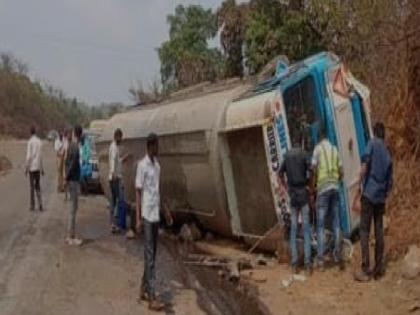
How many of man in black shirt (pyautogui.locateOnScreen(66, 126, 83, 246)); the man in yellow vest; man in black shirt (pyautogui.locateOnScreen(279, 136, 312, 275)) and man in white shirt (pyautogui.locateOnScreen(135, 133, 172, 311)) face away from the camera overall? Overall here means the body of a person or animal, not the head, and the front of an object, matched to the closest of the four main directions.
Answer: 2

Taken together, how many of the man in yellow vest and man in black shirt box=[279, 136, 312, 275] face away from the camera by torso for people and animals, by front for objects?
2

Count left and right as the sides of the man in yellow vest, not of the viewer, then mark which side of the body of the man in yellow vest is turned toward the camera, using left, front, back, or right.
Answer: back

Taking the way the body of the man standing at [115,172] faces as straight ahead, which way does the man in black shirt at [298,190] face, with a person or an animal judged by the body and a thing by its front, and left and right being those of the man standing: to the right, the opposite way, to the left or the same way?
to the left

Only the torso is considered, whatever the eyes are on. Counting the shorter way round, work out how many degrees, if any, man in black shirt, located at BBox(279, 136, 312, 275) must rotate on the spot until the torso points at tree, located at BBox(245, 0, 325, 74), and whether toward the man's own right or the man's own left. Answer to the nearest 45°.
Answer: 0° — they already face it

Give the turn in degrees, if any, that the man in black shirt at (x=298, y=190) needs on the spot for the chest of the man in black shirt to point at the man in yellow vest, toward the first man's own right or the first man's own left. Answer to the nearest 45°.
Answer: approximately 90° to the first man's own right

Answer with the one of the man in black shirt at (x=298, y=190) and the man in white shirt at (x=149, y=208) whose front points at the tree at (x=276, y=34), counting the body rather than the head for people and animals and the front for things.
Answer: the man in black shirt

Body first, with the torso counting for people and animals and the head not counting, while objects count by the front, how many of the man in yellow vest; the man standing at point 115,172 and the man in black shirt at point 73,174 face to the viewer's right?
2

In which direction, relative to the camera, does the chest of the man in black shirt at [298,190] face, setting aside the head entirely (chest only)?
away from the camera

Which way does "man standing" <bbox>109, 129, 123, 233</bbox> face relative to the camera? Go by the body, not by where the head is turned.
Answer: to the viewer's right

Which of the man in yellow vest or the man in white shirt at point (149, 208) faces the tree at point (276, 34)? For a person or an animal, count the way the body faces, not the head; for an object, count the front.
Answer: the man in yellow vest

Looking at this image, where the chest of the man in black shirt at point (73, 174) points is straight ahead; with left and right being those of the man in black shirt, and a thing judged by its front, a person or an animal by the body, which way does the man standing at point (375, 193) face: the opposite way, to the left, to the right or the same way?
to the left
